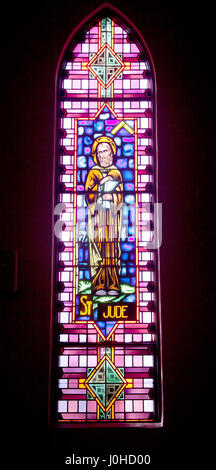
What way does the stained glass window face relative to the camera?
toward the camera
